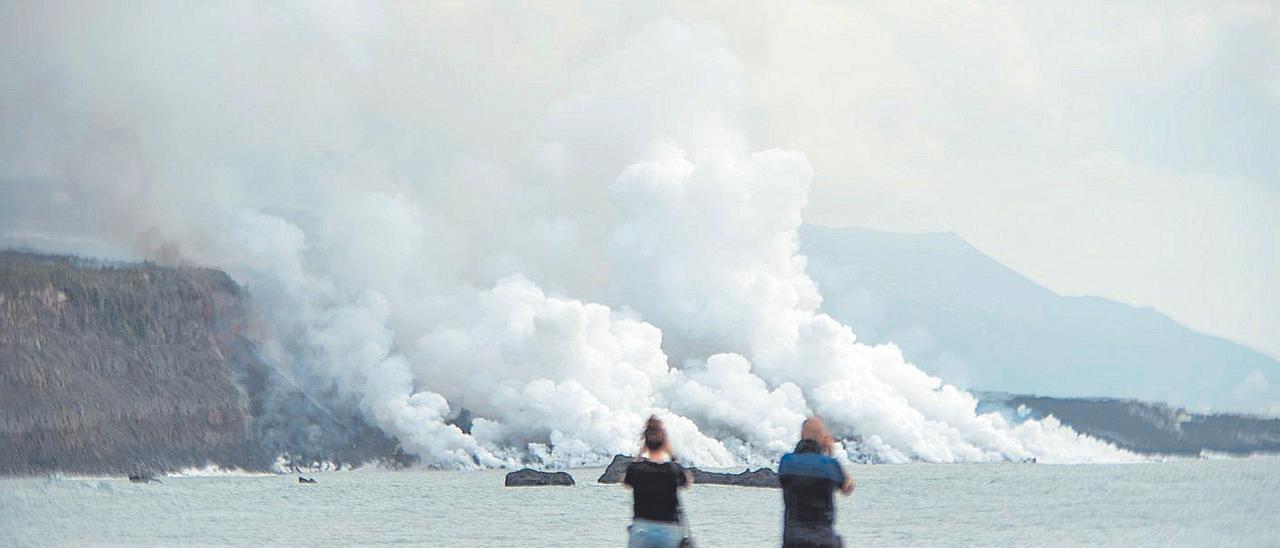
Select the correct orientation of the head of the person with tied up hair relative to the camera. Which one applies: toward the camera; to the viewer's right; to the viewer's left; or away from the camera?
away from the camera

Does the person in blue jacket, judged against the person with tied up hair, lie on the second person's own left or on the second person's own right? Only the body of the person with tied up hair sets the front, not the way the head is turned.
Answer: on the second person's own right

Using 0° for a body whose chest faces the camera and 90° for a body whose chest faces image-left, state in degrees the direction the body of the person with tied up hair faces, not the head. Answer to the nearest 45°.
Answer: approximately 180°

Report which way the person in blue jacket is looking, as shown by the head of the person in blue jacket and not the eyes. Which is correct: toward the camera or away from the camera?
away from the camera
